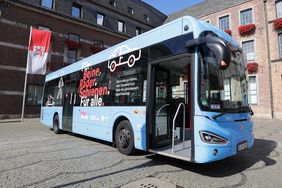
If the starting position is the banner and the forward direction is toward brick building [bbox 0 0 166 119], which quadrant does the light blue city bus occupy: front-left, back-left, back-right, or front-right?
back-right

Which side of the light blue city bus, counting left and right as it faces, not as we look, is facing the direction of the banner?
back

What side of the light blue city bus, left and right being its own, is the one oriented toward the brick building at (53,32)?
back

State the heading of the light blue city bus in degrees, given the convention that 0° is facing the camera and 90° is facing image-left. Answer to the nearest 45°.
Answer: approximately 315°

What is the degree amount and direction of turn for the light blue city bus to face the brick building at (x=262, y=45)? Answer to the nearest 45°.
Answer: approximately 90° to its left
